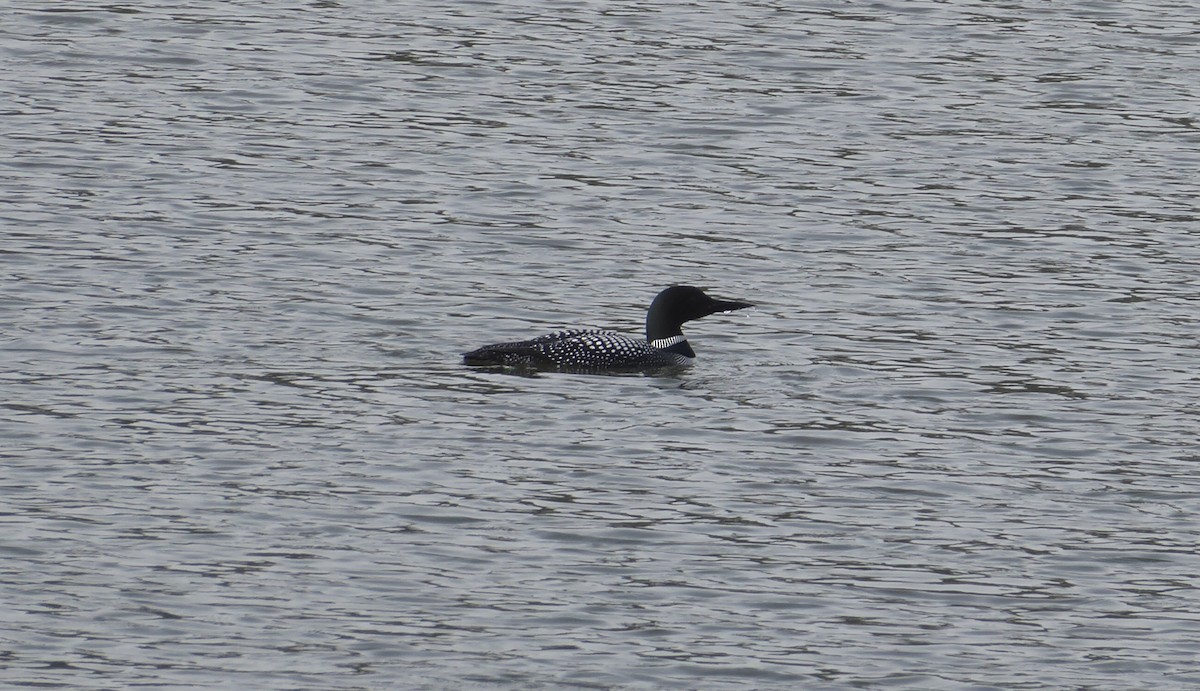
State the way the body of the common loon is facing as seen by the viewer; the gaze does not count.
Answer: to the viewer's right
